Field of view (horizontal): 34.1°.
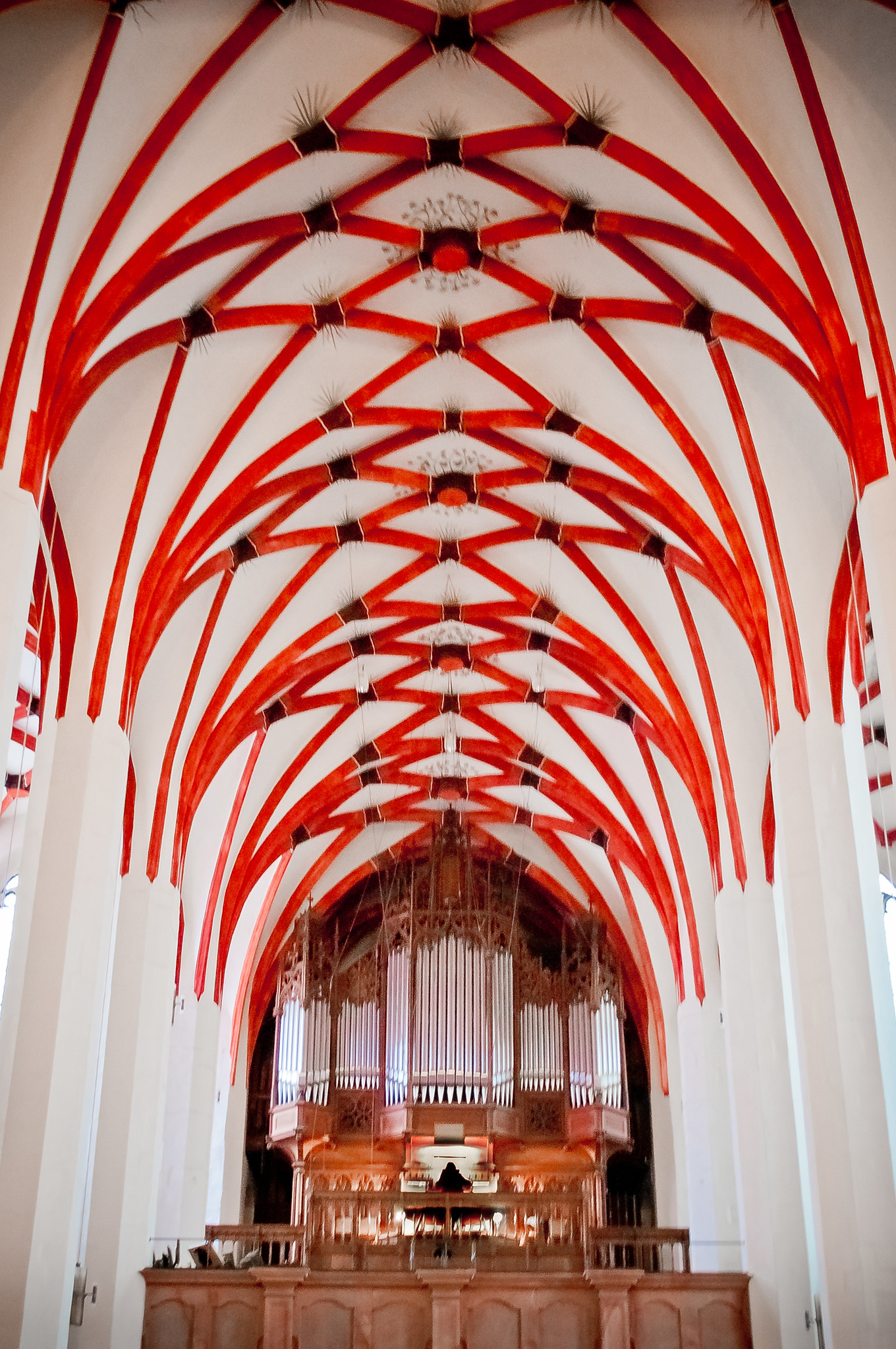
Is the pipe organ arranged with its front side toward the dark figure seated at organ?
yes

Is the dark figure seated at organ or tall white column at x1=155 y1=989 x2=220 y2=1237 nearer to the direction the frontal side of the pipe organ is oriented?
the dark figure seated at organ

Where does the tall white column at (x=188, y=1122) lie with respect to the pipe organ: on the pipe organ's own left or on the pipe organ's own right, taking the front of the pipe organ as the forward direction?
on the pipe organ's own right

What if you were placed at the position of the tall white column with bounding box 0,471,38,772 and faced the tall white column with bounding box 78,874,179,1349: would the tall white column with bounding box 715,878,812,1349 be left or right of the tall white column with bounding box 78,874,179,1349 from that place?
right

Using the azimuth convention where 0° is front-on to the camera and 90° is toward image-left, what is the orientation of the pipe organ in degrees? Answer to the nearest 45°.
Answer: approximately 0°

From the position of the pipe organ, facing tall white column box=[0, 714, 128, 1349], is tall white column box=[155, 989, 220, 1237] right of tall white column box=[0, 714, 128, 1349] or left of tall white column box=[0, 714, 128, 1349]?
right

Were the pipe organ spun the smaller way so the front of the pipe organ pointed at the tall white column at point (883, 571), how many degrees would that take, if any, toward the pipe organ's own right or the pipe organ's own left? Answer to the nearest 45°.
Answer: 0° — it already faces it

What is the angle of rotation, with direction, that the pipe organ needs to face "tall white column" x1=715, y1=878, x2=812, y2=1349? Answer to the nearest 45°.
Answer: approximately 45° to its left

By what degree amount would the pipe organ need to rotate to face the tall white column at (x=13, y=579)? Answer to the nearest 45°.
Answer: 0° — it already faces it
